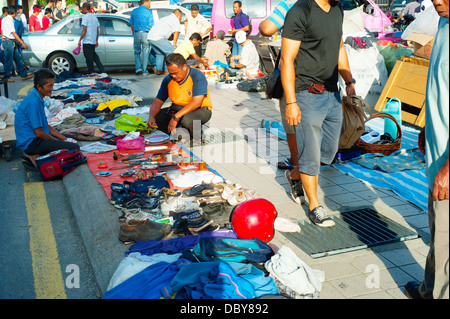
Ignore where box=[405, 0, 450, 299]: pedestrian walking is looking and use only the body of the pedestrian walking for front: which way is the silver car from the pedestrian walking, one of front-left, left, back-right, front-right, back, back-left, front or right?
front-right

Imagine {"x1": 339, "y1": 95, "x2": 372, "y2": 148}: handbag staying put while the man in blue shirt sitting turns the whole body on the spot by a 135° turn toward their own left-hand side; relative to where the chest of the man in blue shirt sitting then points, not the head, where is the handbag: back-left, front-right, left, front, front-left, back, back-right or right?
back

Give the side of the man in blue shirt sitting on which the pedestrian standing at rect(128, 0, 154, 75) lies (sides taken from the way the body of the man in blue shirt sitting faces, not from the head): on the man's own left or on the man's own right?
on the man's own left

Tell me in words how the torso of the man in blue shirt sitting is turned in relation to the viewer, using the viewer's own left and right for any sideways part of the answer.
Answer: facing to the right of the viewer

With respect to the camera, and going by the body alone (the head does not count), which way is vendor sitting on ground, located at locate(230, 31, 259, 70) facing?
to the viewer's left

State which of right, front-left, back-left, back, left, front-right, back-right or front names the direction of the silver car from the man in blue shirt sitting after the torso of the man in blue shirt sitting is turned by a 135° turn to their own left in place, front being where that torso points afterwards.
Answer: front-right

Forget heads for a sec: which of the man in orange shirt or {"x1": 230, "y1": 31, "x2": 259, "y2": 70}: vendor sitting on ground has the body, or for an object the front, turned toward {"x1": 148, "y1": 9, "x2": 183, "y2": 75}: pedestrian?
the vendor sitting on ground

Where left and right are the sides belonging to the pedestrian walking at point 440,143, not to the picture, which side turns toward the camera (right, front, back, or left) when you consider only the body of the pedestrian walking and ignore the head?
left
